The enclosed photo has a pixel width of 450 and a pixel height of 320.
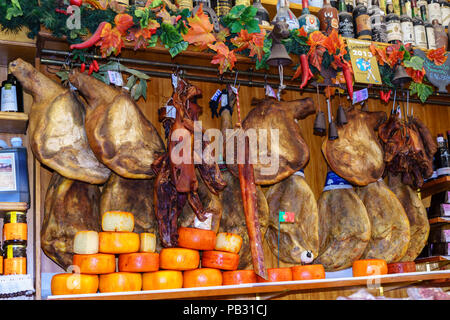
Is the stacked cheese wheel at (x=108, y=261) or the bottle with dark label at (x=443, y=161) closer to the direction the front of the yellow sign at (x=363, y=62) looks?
the stacked cheese wheel

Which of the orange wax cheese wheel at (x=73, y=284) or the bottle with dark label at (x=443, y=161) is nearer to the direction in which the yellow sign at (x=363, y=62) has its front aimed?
the orange wax cheese wheel

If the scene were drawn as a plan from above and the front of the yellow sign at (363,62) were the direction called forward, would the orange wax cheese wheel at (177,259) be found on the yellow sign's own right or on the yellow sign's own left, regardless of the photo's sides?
on the yellow sign's own right

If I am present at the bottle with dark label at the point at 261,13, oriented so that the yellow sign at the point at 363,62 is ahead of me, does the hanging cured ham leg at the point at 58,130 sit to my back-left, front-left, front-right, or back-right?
back-right

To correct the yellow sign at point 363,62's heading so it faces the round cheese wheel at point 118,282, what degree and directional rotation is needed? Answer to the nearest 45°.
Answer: approximately 45° to its right

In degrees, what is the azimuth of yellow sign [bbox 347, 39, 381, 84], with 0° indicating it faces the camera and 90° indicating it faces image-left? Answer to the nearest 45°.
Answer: approximately 0°

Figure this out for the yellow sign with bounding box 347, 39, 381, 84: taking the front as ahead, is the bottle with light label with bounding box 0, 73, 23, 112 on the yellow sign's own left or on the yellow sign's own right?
on the yellow sign's own right
